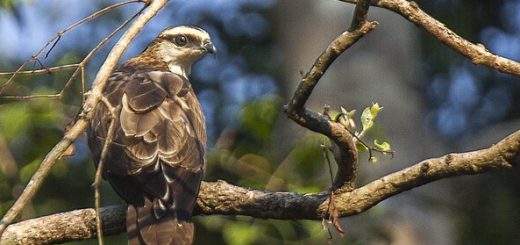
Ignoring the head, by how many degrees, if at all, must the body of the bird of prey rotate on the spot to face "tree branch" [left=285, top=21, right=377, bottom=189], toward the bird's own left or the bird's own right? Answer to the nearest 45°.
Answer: approximately 135° to the bird's own right

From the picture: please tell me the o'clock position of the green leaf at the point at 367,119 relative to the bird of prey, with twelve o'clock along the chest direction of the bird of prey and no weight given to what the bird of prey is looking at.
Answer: The green leaf is roughly at 4 o'clock from the bird of prey.

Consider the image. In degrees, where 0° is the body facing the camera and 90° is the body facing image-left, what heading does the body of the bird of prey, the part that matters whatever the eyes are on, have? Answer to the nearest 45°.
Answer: approximately 180°

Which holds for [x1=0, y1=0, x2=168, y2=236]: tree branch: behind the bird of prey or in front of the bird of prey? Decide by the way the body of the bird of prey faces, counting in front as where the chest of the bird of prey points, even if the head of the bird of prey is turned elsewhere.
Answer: behind
